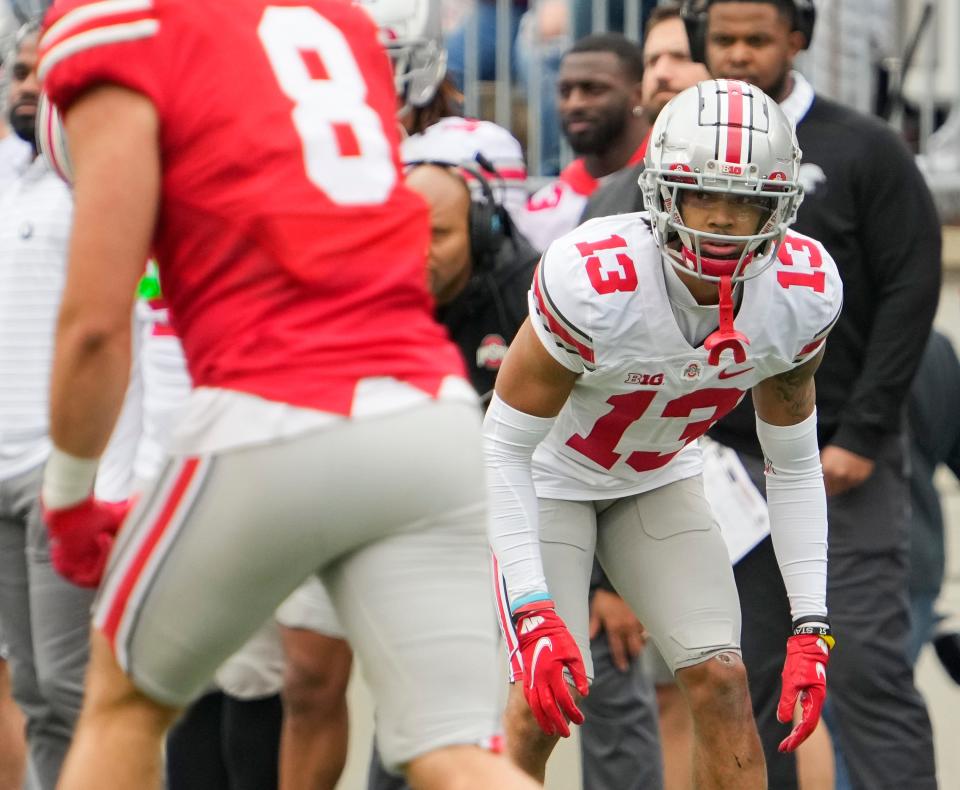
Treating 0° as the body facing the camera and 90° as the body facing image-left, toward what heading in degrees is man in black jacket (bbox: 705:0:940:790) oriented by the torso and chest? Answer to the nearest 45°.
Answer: approximately 45°

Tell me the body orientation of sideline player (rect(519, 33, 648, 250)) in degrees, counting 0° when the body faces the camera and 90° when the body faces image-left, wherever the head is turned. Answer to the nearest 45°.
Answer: approximately 45°

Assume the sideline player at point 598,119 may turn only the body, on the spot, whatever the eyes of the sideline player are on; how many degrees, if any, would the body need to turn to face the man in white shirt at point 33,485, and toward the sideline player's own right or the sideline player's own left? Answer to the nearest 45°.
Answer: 0° — they already face them

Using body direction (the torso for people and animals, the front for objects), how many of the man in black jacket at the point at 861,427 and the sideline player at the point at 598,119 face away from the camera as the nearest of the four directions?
0

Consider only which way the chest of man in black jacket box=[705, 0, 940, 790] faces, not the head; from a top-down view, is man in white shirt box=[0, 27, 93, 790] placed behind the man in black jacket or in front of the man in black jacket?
in front

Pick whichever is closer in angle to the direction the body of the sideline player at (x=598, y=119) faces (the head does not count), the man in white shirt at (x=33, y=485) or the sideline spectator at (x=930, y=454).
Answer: the man in white shirt

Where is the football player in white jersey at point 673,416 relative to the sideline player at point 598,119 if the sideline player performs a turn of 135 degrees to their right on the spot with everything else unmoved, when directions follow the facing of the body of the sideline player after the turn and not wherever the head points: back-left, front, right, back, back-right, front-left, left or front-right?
back
